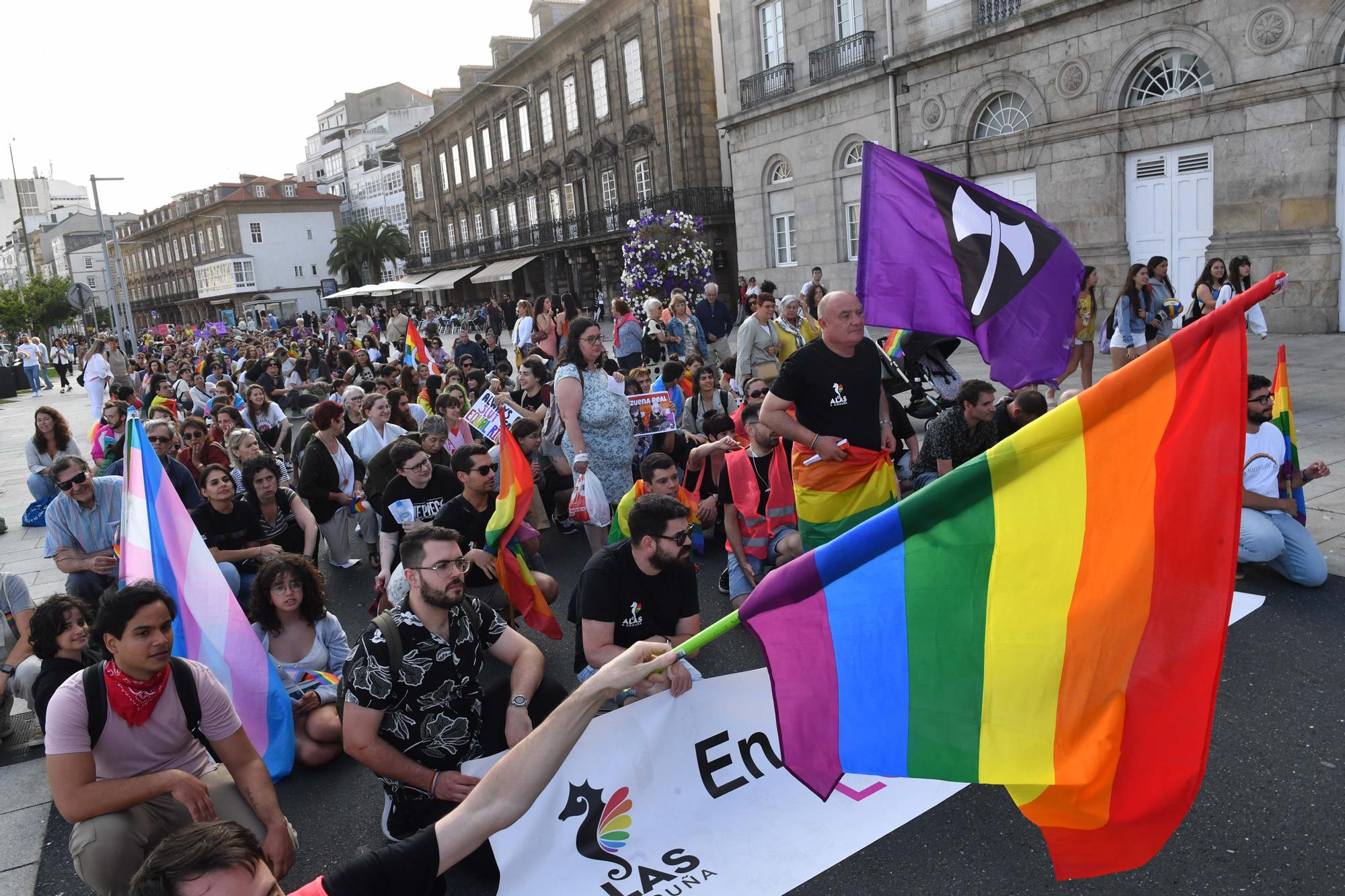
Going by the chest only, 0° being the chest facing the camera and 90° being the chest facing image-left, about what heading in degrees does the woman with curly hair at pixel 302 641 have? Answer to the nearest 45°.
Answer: approximately 0°

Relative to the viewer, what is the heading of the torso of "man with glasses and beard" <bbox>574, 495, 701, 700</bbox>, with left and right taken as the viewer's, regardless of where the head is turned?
facing the viewer and to the right of the viewer

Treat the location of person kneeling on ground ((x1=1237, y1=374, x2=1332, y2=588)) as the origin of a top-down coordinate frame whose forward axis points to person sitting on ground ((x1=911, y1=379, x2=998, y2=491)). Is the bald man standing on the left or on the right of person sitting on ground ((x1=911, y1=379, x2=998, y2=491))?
left

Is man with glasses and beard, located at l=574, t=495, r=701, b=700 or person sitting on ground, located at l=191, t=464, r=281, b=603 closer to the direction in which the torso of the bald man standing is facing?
the man with glasses and beard

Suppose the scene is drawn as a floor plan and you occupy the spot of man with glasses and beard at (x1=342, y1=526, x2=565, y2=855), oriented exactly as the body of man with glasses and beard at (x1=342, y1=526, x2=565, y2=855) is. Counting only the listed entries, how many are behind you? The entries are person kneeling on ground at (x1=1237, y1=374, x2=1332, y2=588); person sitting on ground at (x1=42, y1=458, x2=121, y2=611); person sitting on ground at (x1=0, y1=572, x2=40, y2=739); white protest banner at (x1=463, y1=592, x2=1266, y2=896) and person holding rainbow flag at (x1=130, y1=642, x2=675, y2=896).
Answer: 2

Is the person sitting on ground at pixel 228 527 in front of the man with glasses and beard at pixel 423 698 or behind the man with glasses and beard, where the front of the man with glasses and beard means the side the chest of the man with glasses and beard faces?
behind

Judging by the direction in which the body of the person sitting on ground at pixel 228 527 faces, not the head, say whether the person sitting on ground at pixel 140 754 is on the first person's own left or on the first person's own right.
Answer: on the first person's own right

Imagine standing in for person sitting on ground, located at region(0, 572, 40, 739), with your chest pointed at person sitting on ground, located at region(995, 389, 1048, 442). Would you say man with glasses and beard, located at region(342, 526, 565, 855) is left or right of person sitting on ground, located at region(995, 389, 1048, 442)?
right

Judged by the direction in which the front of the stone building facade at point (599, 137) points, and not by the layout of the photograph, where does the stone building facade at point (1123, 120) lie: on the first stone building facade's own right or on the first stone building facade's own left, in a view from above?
on the first stone building facade's own left

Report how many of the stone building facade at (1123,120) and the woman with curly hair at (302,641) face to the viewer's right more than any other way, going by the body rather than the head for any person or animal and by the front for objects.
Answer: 0

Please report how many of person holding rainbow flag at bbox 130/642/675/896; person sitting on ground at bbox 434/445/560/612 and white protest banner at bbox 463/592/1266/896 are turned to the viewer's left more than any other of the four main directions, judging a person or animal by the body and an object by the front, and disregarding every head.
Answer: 0

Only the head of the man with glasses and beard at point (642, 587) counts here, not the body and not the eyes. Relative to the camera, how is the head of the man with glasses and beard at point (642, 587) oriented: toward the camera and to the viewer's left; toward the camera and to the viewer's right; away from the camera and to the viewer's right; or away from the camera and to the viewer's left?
toward the camera and to the viewer's right
